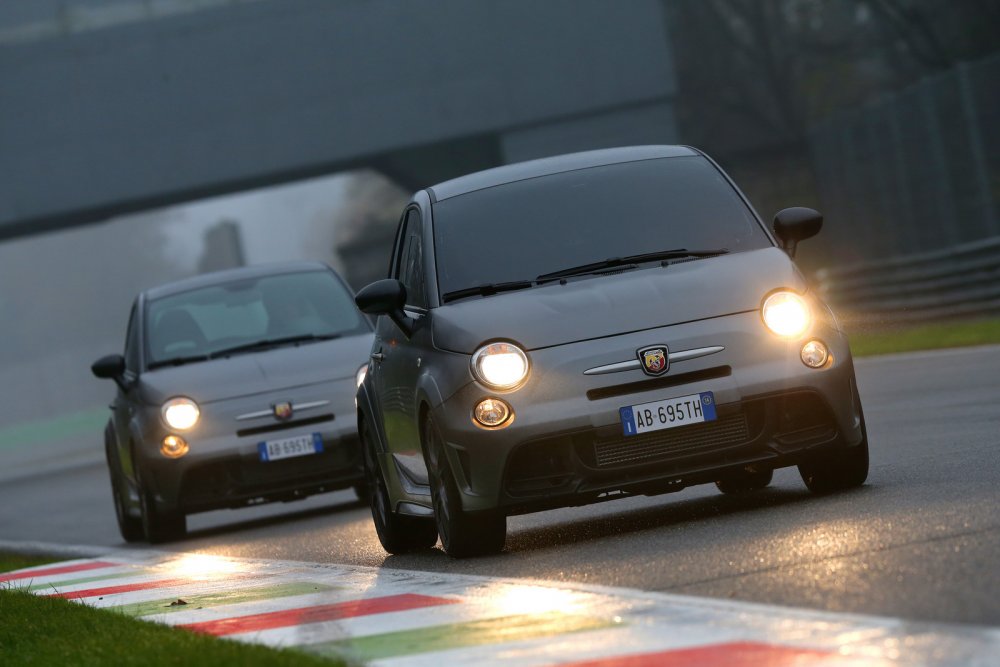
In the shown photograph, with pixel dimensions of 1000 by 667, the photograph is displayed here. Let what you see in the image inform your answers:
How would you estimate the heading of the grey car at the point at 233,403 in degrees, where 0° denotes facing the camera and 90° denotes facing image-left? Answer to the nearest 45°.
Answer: approximately 0°

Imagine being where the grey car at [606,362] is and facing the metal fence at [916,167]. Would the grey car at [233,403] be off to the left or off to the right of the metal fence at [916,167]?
left

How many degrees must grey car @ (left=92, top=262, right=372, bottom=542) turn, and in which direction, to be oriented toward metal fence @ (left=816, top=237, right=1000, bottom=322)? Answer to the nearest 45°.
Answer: approximately 135° to its left

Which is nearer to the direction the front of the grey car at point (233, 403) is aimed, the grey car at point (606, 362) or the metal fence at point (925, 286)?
the grey car

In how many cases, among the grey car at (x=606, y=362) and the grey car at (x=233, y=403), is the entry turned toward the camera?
2

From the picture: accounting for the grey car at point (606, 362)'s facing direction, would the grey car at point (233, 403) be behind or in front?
behind

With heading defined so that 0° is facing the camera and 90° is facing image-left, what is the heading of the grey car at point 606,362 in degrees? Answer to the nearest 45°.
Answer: approximately 0°

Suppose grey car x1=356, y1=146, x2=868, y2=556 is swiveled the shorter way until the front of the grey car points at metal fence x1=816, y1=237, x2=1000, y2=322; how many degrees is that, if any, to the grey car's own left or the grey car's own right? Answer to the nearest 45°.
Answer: approximately 180°

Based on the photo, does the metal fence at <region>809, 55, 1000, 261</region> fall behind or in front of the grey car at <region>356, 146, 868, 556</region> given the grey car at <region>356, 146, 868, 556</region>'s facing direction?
behind
